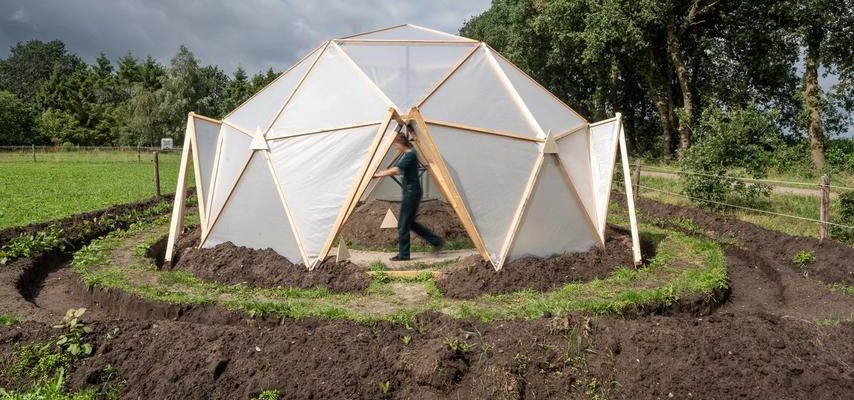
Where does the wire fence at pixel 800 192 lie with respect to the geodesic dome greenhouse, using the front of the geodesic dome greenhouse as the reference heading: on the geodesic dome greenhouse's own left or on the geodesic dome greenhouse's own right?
on the geodesic dome greenhouse's own left

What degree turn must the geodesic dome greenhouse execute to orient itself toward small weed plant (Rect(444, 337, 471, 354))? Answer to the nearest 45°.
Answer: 0° — it already faces it

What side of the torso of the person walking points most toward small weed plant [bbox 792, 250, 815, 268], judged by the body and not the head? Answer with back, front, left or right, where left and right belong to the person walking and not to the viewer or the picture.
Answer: back

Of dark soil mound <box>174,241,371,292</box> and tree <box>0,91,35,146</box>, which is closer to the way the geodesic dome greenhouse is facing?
the dark soil mound

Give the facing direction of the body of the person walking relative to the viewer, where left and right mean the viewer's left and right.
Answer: facing to the left of the viewer

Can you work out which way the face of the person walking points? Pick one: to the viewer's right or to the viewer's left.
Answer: to the viewer's left
